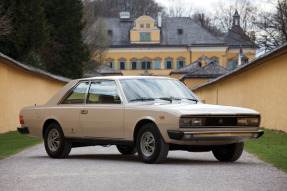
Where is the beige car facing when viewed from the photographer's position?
facing the viewer and to the right of the viewer

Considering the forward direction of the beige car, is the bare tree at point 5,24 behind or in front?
behind
